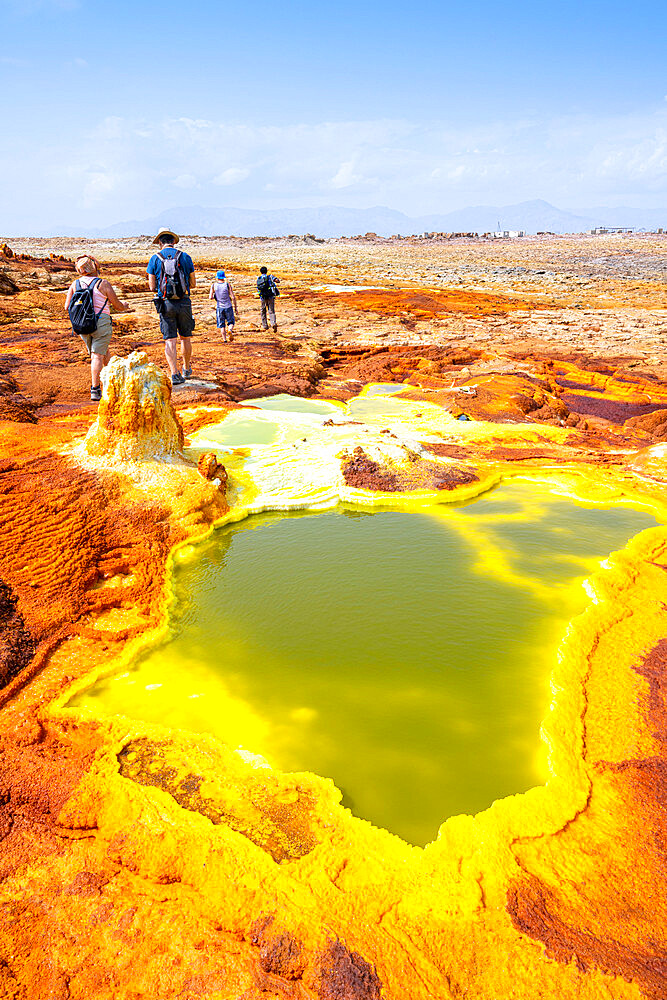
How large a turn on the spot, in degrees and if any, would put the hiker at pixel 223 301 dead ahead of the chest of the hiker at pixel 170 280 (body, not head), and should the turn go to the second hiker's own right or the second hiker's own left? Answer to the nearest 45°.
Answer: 0° — they already face them

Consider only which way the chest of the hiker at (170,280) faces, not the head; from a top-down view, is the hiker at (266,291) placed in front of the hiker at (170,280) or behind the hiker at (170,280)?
in front

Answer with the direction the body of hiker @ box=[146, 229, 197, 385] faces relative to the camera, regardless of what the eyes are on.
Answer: away from the camera

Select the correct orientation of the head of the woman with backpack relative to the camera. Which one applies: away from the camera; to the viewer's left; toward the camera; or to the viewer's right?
away from the camera

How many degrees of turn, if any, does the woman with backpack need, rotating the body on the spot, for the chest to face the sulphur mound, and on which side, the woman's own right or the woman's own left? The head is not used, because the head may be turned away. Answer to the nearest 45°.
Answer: approximately 135° to the woman's own right

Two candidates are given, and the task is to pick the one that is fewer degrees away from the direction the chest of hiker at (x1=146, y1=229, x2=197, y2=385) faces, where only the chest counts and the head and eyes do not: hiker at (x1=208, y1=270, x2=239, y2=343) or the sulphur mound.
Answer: the hiker

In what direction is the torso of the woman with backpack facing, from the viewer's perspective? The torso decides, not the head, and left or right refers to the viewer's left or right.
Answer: facing away from the viewer and to the right of the viewer

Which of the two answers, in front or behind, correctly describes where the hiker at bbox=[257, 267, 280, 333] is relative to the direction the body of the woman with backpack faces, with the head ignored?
in front

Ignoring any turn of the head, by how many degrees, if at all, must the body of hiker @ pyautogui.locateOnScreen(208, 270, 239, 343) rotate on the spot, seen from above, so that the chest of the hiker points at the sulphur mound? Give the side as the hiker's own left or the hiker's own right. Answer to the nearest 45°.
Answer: approximately 180°

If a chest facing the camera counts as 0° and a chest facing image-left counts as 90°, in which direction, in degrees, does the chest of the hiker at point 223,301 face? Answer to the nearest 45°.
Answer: approximately 180°

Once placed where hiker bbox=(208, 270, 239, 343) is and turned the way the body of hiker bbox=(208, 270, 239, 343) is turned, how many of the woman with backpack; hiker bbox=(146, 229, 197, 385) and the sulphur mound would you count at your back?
3

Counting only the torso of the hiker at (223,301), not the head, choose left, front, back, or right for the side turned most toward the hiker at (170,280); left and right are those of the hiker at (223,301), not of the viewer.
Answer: back

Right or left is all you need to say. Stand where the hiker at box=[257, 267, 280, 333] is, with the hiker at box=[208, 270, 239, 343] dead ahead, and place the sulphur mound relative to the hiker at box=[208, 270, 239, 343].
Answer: left

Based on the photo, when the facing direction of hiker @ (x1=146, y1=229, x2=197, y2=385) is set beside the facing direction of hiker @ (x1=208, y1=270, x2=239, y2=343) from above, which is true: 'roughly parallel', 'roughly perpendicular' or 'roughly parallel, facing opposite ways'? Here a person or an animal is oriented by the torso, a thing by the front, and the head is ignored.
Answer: roughly parallel

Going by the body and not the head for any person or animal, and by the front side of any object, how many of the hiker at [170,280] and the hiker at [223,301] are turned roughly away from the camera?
2
